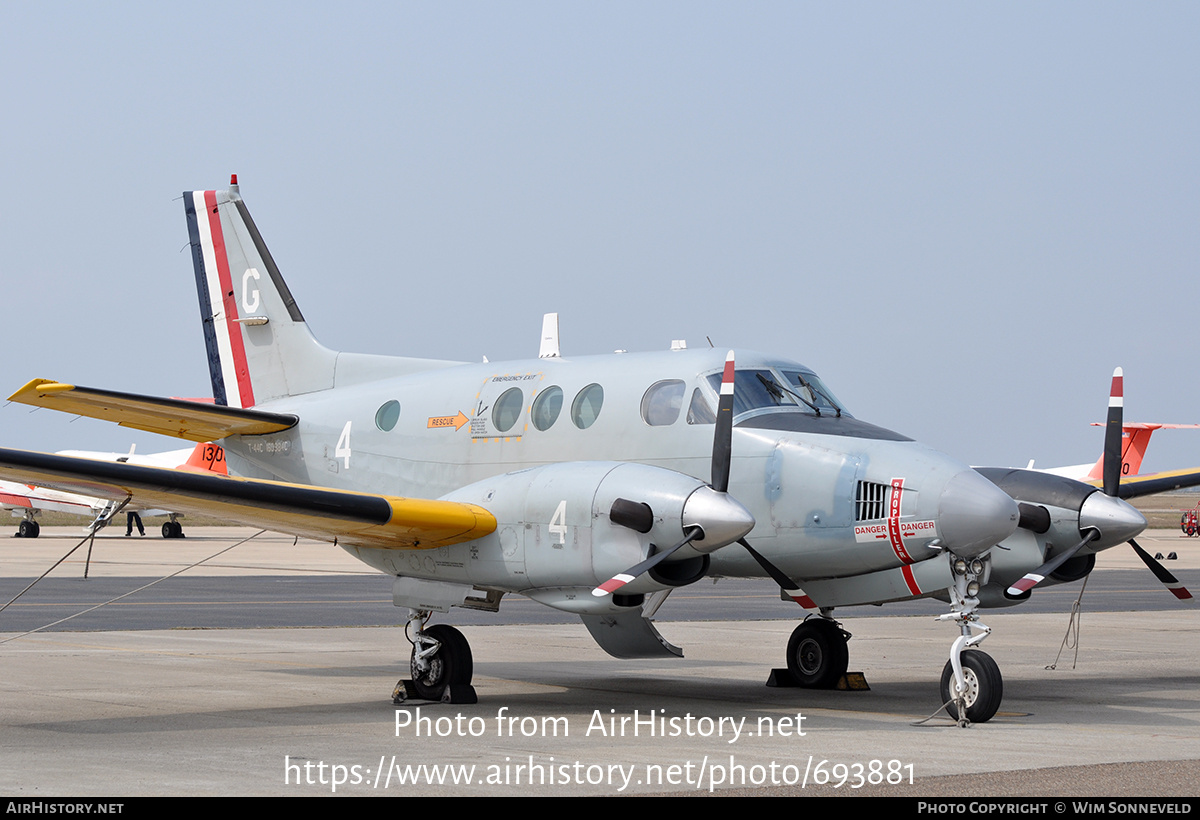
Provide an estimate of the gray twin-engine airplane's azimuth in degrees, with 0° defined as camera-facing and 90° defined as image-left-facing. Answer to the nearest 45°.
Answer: approximately 315°
